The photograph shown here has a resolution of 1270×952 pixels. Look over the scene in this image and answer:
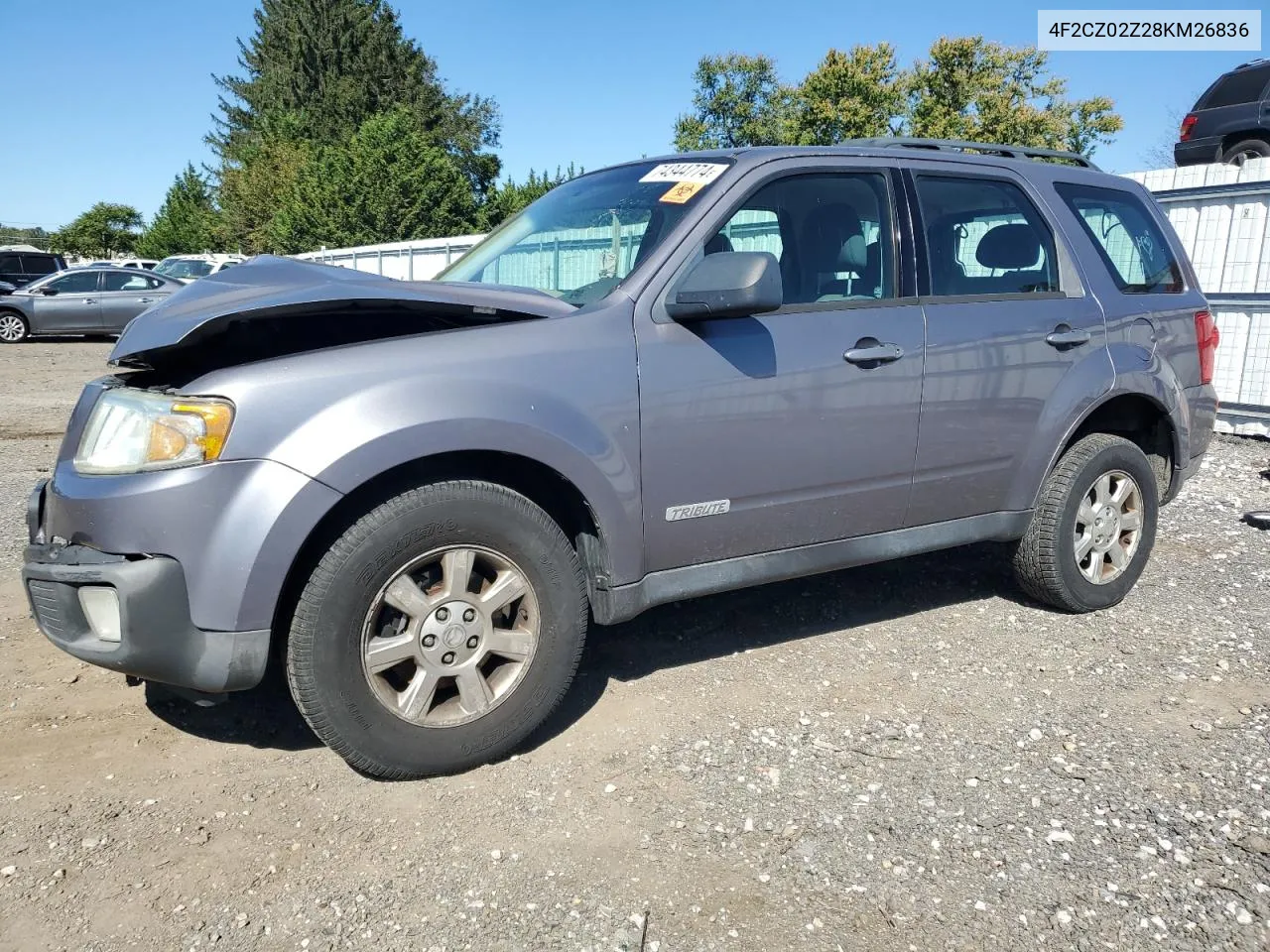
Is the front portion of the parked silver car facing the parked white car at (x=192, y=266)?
no

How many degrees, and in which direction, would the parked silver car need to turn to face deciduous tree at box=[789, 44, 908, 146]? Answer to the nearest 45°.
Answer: approximately 135° to its right

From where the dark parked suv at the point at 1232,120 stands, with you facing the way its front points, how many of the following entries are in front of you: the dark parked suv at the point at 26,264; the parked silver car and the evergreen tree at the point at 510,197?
0

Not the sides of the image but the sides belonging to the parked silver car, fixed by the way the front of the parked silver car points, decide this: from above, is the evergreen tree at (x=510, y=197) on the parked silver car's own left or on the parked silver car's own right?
on the parked silver car's own right

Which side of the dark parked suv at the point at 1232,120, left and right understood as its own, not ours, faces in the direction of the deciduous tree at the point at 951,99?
left

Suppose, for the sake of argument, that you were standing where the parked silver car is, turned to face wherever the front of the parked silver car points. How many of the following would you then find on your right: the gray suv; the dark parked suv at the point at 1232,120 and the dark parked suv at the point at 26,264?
1

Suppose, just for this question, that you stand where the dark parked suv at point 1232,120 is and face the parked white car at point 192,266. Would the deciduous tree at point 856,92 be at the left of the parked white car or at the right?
right

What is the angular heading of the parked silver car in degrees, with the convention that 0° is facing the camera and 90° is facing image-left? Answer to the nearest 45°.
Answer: approximately 90°

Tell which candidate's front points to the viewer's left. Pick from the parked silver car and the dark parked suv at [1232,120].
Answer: the parked silver car

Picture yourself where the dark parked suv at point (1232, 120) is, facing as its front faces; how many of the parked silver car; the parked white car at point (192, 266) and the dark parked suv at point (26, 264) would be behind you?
3

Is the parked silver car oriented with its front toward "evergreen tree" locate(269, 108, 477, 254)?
no

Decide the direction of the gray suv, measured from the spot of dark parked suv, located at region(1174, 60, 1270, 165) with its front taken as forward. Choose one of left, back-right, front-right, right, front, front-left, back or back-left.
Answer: right

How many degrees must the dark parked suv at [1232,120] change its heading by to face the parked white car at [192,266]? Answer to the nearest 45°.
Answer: approximately 180°

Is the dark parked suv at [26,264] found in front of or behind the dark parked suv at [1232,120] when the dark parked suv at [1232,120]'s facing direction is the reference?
behind

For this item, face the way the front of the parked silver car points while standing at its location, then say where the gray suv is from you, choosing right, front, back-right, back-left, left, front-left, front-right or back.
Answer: left
